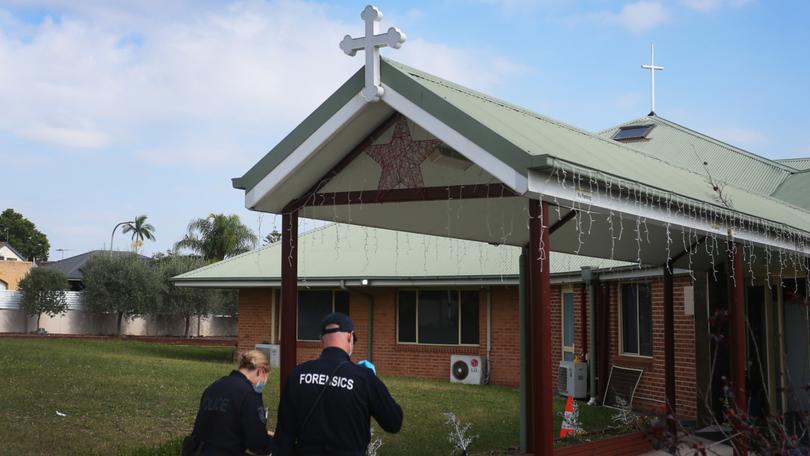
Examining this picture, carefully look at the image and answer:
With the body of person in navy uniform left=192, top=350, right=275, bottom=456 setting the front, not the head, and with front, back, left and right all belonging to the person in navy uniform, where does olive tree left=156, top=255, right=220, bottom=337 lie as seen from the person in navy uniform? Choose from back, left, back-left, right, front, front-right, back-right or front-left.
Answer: front-left

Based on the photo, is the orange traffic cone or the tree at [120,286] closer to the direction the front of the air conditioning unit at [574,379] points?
the orange traffic cone

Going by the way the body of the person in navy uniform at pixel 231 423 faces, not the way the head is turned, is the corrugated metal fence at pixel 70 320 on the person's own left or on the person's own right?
on the person's own left

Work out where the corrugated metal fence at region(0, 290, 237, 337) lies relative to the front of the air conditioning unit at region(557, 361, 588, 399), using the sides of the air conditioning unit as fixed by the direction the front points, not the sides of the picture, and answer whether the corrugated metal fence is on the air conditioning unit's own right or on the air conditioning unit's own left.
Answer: on the air conditioning unit's own right

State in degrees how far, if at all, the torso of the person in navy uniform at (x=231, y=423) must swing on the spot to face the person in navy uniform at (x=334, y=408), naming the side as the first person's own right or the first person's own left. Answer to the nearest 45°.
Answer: approximately 90° to the first person's own right

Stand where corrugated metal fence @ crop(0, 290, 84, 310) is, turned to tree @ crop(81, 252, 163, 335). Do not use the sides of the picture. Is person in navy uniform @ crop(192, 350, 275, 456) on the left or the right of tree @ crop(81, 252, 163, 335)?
right

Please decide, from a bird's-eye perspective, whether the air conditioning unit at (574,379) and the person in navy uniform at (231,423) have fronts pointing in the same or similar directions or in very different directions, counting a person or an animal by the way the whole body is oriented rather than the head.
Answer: very different directions

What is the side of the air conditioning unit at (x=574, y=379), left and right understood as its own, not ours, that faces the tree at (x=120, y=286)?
right

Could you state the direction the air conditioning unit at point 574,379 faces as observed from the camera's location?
facing the viewer and to the left of the viewer

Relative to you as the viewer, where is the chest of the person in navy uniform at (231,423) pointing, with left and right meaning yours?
facing away from the viewer and to the right of the viewer

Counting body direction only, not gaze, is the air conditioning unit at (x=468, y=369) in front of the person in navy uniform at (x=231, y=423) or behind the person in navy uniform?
in front

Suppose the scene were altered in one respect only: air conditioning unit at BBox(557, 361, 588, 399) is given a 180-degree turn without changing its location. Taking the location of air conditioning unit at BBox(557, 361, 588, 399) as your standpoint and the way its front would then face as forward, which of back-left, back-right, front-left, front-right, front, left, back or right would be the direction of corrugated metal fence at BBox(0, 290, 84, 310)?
left

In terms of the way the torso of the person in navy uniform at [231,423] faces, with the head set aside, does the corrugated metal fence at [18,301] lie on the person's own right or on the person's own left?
on the person's own left

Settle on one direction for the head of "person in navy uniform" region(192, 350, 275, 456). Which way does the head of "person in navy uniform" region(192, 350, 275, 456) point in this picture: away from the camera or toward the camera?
away from the camera

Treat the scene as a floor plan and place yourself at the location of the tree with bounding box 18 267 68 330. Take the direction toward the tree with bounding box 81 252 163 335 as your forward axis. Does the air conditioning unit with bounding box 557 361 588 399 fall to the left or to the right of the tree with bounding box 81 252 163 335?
right

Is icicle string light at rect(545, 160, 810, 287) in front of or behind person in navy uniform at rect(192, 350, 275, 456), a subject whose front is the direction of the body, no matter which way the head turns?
in front
